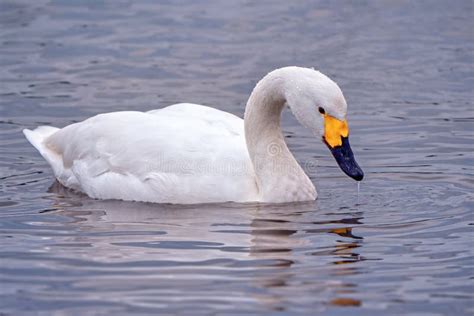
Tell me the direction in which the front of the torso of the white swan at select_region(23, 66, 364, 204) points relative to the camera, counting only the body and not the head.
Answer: to the viewer's right
